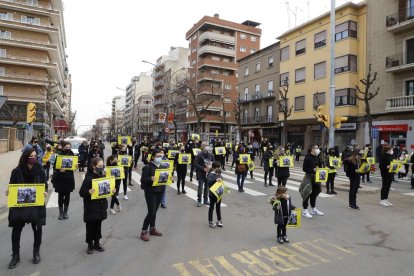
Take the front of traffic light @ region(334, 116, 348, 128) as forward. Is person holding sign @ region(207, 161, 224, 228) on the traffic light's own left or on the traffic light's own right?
on the traffic light's own right

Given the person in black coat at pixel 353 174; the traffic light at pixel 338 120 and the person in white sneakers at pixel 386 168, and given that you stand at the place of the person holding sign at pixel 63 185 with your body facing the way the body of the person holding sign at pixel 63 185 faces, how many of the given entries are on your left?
3

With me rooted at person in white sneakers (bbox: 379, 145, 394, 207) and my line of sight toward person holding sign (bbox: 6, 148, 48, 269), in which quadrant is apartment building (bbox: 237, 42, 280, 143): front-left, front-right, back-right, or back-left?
back-right

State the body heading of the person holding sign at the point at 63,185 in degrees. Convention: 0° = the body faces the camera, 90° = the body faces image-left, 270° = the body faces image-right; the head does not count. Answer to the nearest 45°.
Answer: approximately 0°

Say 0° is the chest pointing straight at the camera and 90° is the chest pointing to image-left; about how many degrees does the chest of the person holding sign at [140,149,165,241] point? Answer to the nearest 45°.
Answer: approximately 315°

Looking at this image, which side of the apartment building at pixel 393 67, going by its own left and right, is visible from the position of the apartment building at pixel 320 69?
right
